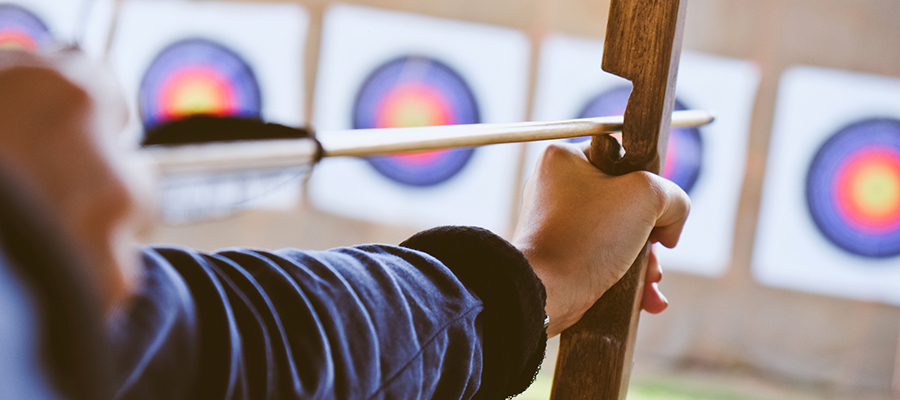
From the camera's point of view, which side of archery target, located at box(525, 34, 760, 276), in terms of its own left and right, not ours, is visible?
front

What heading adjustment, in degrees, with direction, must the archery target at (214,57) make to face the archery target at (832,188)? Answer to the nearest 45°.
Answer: approximately 45° to its left

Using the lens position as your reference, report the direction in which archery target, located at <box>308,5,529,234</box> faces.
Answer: facing the viewer

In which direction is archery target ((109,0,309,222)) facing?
toward the camera

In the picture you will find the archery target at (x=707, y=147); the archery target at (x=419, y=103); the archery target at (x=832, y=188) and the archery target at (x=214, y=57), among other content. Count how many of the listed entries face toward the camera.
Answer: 4

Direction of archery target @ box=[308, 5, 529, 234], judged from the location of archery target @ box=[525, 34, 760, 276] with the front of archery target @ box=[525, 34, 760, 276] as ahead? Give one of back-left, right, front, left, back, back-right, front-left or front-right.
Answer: right

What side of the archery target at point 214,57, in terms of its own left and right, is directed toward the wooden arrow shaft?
front

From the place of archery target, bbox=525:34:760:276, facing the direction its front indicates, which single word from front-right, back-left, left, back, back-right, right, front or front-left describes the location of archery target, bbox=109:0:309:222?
right

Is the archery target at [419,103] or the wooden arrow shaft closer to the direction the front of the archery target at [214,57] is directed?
the wooden arrow shaft

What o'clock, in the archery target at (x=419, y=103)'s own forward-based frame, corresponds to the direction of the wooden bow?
The wooden bow is roughly at 12 o'clock from the archery target.

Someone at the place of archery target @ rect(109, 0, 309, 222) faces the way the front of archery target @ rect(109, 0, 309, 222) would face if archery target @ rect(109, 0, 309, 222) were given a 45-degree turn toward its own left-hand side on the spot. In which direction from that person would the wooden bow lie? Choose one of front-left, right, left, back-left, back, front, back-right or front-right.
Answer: front-right

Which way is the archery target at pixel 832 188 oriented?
toward the camera

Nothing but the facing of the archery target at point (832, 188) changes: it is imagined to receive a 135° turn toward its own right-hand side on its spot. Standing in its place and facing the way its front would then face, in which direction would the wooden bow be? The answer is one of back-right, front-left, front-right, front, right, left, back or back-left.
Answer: back-left
